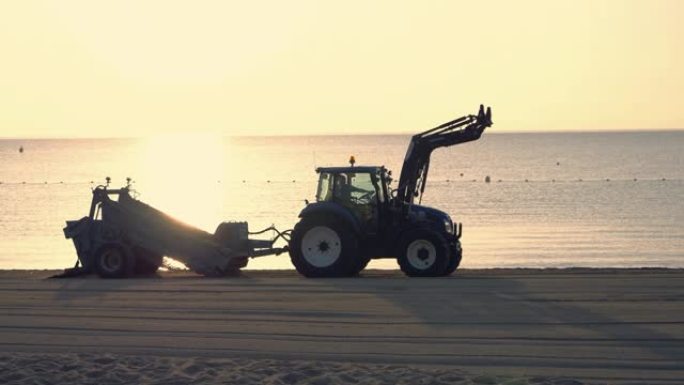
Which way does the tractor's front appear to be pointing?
to the viewer's right
